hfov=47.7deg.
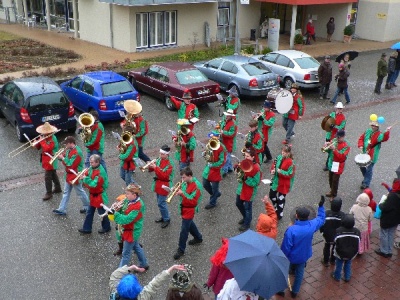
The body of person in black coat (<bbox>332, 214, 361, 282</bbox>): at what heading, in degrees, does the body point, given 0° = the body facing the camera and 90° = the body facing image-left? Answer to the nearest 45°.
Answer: approximately 180°

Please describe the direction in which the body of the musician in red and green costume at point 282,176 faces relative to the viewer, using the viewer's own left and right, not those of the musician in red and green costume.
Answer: facing the viewer and to the left of the viewer

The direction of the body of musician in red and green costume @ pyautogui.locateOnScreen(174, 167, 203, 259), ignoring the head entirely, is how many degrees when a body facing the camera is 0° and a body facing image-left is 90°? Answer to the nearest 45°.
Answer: approximately 45°

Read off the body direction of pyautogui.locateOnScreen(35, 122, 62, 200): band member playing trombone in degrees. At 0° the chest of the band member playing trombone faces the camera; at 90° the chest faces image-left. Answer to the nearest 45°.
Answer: approximately 45°

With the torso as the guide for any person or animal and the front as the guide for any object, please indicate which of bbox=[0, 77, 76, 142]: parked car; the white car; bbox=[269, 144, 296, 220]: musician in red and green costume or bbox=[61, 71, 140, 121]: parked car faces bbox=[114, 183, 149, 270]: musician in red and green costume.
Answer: bbox=[269, 144, 296, 220]: musician in red and green costume

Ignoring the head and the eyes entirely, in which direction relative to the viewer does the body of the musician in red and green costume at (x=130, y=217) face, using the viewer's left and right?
facing to the left of the viewer

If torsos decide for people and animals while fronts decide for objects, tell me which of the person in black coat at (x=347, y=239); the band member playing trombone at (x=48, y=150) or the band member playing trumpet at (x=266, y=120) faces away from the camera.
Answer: the person in black coat

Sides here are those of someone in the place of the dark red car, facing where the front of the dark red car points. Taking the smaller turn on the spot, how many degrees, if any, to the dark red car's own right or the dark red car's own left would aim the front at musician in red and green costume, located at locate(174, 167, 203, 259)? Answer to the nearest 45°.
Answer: approximately 135° to the dark red car's own left

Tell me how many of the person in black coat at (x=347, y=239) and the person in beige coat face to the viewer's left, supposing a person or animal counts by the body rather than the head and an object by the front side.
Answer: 0

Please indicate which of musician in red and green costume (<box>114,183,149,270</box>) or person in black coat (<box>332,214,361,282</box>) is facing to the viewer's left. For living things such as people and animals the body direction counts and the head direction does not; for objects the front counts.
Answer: the musician in red and green costume

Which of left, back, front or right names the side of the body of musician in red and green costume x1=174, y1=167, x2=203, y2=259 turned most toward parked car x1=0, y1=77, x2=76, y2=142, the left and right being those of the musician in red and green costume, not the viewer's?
right

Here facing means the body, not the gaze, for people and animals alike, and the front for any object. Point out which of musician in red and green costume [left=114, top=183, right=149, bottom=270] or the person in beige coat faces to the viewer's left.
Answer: the musician in red and green costume

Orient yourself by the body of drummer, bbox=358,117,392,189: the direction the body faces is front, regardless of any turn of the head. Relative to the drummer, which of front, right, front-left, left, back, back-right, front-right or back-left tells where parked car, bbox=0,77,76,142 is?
front-right

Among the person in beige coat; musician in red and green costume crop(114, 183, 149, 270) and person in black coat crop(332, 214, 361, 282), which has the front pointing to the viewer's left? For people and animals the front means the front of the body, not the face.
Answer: the musician in red and green costume
